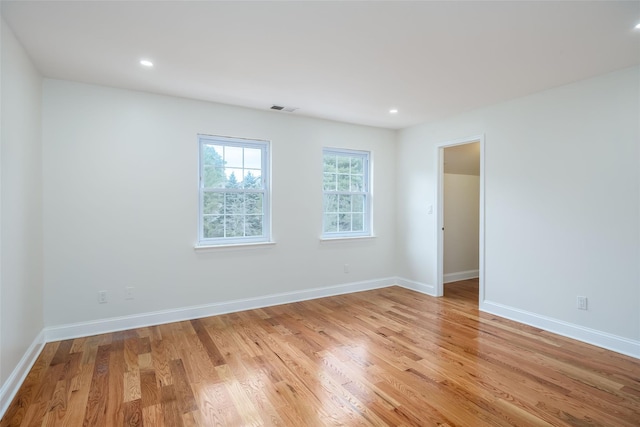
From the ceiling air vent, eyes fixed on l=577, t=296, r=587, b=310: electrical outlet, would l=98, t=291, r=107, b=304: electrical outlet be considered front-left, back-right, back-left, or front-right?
back-right

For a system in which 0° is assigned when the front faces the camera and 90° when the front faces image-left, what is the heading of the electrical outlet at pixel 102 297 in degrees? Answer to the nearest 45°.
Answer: approximately 0°

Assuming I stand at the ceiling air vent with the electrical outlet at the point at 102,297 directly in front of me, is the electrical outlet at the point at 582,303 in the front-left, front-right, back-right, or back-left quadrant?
back-left

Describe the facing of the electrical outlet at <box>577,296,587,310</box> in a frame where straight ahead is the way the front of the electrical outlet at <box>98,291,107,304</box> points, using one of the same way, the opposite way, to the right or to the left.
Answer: to the right

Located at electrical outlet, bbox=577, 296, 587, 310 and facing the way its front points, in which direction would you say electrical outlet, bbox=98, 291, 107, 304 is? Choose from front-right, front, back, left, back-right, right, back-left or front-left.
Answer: front-right

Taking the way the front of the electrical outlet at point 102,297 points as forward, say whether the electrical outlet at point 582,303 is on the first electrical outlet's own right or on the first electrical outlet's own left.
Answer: on the first electrical outlet's own left
